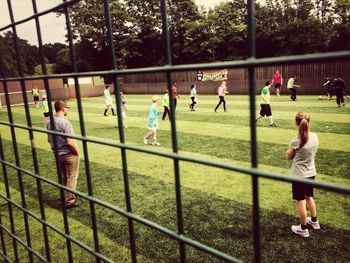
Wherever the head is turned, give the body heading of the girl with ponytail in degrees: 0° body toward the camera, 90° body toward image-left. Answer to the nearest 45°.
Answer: approximately 135°

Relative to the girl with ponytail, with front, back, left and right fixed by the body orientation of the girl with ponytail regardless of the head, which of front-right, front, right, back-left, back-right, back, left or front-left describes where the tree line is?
front-right

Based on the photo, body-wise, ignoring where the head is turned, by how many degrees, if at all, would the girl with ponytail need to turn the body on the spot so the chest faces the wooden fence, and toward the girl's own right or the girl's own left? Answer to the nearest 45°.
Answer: approximately 45° to the girl's own right
